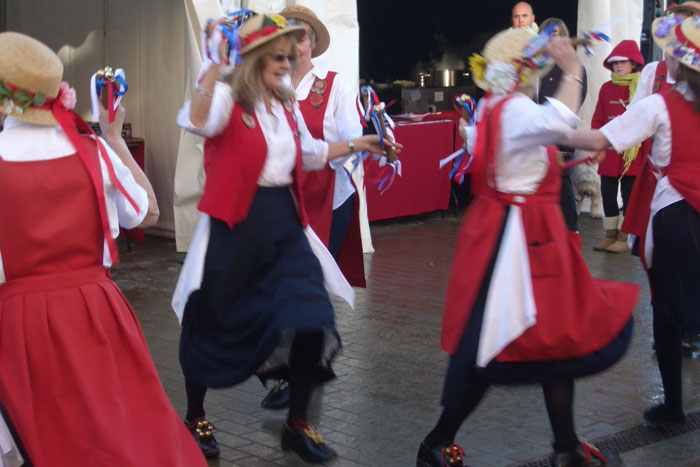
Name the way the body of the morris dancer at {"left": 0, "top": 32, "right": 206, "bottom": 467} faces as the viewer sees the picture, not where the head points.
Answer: away from the camera

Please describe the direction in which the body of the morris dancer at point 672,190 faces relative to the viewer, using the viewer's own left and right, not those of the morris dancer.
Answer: facing away from the viewer and to the left of the viewer

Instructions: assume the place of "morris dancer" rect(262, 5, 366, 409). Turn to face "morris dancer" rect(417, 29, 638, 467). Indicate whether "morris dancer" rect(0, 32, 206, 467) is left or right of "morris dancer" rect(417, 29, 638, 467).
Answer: right

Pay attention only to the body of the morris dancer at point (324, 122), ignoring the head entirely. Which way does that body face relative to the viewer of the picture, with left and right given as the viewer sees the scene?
facing the viewer and to the left of the viewer

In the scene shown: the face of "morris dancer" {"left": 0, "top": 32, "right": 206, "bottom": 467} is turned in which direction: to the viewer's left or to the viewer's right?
to the viewer's left

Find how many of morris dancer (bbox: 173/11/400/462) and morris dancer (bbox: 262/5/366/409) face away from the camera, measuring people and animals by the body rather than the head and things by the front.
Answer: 0

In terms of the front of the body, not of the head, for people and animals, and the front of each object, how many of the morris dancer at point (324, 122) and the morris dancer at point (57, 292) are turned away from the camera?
1

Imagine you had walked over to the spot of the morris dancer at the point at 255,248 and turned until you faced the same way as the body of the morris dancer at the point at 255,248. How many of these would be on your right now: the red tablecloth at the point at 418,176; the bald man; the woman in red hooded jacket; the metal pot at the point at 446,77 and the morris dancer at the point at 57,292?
1

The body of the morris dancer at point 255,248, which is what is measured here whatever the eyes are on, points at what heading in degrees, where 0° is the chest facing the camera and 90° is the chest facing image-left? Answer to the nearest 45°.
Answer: approximately 315°

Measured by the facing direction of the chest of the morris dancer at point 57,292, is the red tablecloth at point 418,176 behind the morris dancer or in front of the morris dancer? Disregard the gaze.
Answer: in front

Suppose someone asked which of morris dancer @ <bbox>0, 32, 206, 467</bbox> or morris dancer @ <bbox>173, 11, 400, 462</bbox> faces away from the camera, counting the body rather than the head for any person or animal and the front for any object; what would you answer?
morris dancer @ <bbox>0, 32, 206, 467</bbox>

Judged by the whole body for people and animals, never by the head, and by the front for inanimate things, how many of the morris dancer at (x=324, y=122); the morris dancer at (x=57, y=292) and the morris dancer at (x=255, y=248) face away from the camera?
1

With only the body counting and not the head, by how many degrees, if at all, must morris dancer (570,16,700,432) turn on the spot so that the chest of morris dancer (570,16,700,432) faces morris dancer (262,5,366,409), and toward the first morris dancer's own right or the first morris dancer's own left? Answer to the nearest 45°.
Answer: approximately 45° to the first morris dancer's own left

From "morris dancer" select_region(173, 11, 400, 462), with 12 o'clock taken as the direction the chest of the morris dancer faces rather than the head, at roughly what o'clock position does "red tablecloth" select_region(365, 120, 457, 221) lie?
The red tablecloth is roughly at 8 o'clock from the morris dancer.
